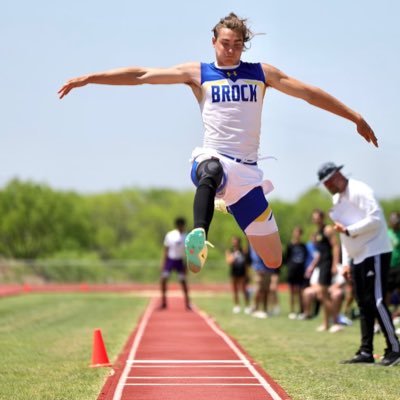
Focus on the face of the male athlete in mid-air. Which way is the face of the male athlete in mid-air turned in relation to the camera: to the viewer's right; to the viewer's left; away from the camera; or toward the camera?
toward the camera

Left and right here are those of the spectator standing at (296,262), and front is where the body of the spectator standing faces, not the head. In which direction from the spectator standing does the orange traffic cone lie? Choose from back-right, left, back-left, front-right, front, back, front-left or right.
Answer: front

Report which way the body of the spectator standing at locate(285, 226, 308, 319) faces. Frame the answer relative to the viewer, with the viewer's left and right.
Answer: facing the viewer

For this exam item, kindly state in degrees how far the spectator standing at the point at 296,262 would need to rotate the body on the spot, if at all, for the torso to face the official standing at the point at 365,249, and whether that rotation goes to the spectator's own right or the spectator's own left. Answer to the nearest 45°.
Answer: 0° — they already face them

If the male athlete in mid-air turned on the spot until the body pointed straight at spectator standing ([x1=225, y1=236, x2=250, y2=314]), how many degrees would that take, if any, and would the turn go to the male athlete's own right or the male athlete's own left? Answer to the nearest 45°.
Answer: approximately 180°

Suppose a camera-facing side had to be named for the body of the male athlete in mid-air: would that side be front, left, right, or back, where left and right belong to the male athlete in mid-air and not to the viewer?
front

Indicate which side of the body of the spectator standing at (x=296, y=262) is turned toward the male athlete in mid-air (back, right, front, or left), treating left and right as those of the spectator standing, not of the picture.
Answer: front

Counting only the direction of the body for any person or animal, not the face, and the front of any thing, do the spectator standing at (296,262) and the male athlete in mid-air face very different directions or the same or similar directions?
same or similar directions

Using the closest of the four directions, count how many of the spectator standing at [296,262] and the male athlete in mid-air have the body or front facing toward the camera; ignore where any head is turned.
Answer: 2
